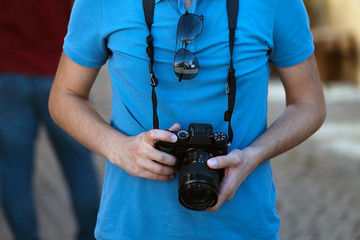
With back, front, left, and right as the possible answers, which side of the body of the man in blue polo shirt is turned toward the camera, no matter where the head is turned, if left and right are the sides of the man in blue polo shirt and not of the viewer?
front

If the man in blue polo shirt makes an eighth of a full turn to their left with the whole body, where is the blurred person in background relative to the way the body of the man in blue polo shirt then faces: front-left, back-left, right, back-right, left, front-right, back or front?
back
